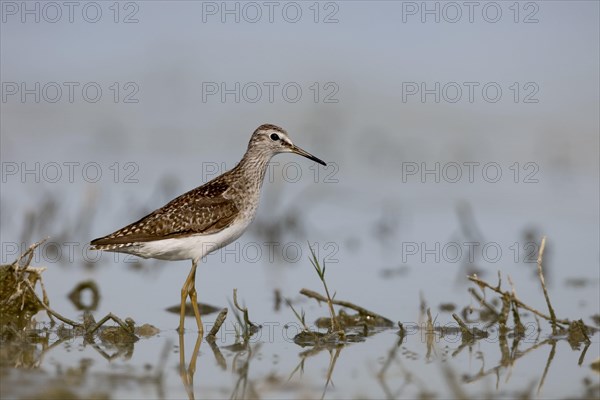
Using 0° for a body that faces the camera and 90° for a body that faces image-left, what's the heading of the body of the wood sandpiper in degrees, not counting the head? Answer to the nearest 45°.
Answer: approximately 270°
